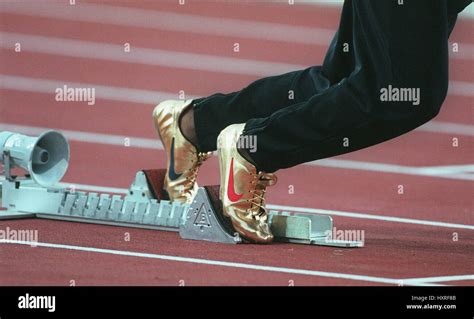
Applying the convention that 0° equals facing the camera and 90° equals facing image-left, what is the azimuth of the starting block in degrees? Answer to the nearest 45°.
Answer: approximately 270°
